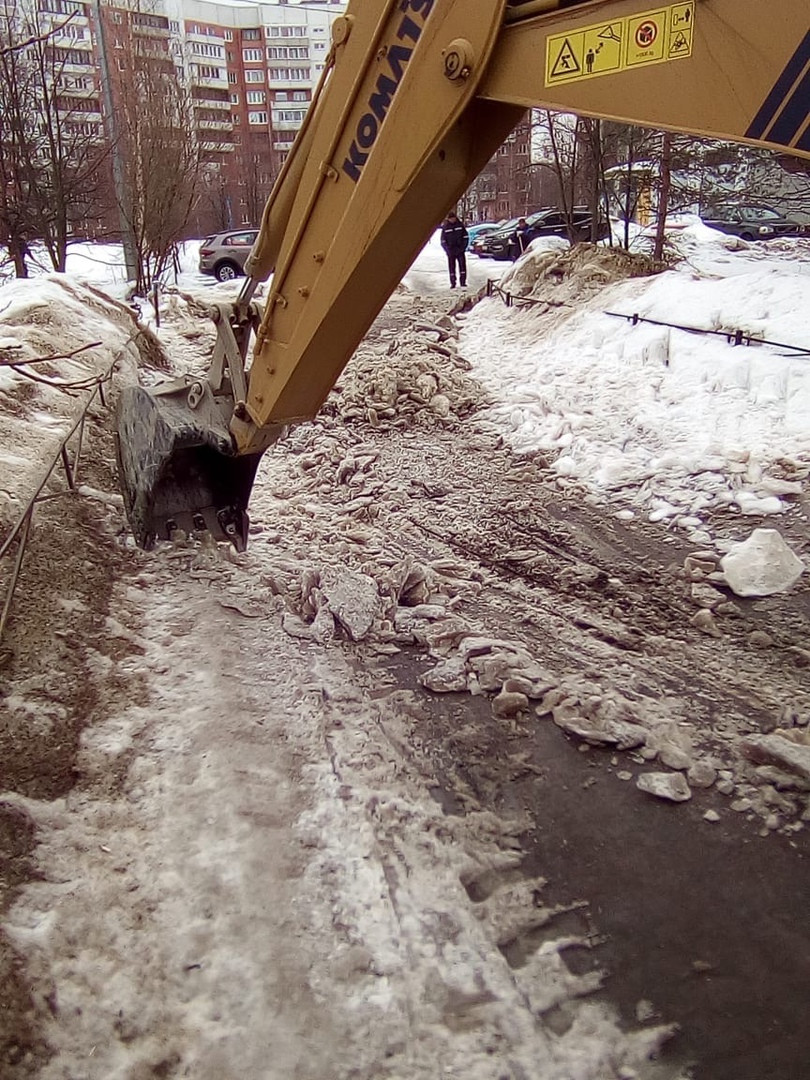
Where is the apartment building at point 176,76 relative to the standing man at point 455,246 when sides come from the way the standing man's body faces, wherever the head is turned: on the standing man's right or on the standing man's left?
on the standing man's right

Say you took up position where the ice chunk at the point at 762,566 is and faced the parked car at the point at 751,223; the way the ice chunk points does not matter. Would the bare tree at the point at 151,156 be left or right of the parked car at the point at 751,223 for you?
left

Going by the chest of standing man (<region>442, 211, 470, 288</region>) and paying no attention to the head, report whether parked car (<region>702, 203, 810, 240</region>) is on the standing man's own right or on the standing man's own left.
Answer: on the standing man's own left

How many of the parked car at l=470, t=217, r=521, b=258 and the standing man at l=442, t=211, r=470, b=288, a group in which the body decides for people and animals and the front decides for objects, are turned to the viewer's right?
0

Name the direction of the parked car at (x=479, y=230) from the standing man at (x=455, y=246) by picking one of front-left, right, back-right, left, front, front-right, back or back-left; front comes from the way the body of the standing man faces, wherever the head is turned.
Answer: back

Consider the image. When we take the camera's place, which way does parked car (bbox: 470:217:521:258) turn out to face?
facing the viewer and to the left of the viewer

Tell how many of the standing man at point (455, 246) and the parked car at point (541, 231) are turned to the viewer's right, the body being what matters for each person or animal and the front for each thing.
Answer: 0

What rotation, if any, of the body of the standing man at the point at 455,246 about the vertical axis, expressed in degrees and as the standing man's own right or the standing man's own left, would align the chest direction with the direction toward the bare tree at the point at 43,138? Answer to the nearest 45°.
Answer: approximately 45° to the standing man's own right

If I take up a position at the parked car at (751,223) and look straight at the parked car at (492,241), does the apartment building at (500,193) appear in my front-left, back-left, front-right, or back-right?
front-right

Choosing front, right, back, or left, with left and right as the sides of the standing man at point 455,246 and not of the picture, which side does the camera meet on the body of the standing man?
front

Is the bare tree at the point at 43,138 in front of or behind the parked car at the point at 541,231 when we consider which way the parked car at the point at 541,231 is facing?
in front

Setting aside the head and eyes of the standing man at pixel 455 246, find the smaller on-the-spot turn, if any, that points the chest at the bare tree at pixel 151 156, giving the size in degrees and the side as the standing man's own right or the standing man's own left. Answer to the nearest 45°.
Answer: approximately 45° to the standing man's own right
